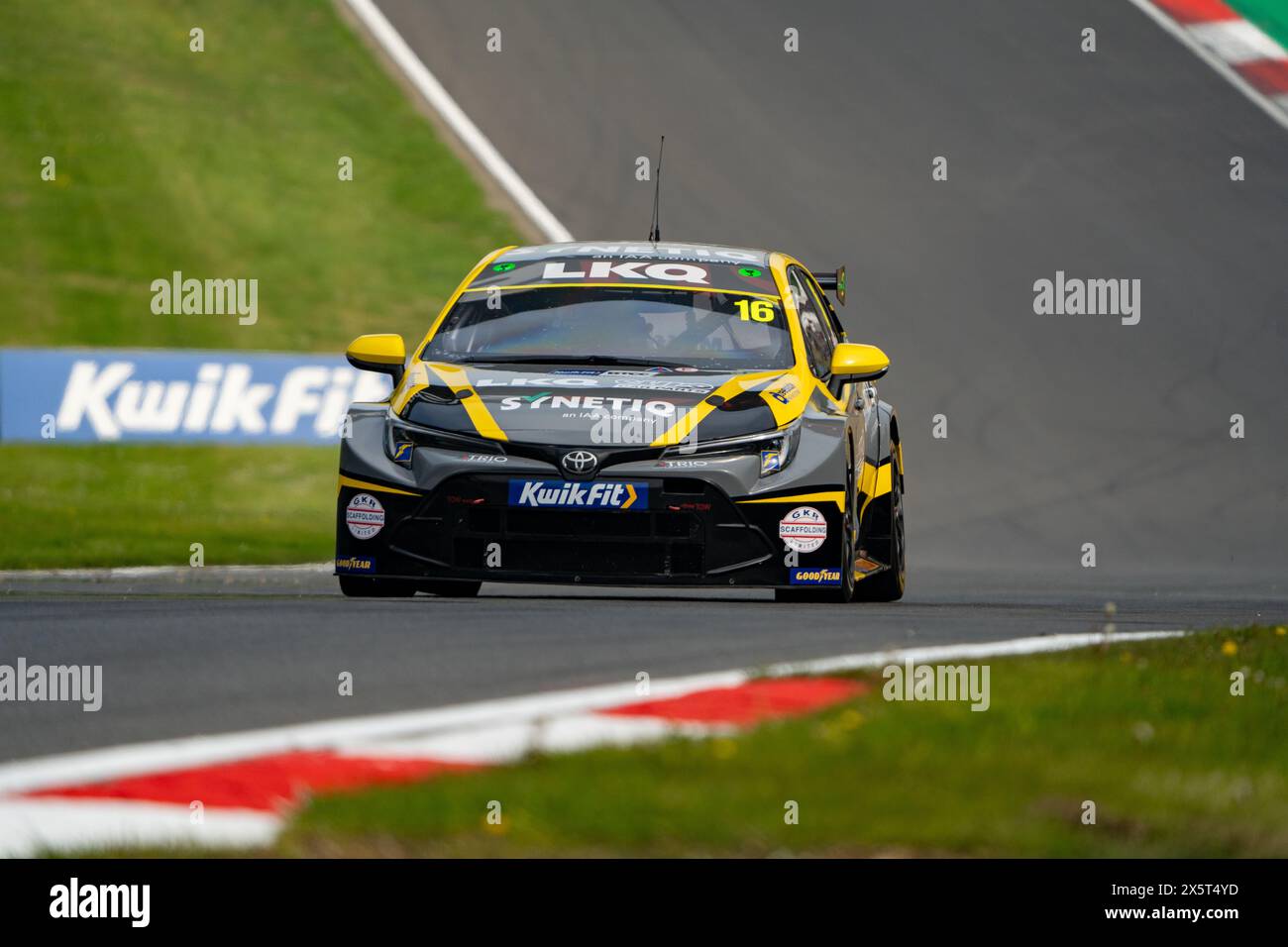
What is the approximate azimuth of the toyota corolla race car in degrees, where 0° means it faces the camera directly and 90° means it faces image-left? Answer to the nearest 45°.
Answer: approximately 0°

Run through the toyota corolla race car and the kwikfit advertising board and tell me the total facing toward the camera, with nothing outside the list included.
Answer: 2

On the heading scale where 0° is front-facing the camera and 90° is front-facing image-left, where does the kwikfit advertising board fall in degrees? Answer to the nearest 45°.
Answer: approximately 0°

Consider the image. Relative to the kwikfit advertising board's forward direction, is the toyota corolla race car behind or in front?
in front

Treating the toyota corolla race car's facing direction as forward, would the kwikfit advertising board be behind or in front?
behind
